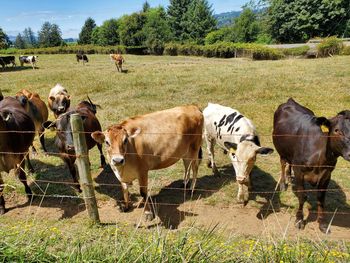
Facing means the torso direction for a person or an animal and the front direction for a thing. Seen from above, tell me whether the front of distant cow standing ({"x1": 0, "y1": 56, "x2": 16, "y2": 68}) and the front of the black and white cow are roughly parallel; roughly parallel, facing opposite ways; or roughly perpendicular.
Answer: roughly perpendicular

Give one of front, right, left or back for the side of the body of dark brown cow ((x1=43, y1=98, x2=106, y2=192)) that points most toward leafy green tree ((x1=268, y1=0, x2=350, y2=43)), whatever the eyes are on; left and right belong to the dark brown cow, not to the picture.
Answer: back

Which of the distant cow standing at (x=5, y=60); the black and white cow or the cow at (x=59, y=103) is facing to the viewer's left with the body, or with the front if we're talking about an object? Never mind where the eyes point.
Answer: the distant cow standing

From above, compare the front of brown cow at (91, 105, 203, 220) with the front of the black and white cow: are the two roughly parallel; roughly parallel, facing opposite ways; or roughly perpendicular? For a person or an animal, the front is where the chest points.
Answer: roughly perpendicular

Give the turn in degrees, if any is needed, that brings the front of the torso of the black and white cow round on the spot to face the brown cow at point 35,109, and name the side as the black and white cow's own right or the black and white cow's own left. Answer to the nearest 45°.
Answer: approximately 135° to the black and white cow's own right

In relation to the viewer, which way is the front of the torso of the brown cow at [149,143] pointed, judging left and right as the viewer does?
facing the viewer and to the left of the viewer

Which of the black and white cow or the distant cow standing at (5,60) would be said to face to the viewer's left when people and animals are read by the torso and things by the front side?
the distant cow standing

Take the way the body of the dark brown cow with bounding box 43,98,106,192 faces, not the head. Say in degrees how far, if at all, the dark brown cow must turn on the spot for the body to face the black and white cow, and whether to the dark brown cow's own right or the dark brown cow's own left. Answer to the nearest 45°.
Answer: approximately 90° to the dark brown cow's own left

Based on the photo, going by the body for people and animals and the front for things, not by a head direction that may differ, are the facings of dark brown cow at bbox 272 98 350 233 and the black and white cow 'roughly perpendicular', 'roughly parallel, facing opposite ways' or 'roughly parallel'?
roughly parallel

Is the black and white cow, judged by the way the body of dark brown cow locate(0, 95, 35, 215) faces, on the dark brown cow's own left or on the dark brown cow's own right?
on the dark brown cow's own left

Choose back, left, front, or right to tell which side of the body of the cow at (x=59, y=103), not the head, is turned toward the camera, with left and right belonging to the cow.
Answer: front

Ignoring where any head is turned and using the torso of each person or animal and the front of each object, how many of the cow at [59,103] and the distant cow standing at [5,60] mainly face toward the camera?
1

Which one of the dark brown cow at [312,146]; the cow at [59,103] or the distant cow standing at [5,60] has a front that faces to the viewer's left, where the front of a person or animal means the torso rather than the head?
the distant cow standing

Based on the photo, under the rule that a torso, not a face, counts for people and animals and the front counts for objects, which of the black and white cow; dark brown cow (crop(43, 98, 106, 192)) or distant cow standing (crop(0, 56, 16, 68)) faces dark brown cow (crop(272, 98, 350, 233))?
the black and white cow
